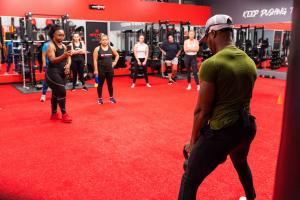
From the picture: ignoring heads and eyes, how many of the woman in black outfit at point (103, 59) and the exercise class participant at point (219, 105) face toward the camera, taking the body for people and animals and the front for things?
1

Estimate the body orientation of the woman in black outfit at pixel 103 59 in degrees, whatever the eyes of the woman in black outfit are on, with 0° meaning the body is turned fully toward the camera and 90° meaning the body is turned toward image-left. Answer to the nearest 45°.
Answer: approximately 0°

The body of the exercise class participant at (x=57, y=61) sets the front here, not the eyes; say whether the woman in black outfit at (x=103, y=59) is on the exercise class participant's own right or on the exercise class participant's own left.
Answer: on the exercise class participant's own left

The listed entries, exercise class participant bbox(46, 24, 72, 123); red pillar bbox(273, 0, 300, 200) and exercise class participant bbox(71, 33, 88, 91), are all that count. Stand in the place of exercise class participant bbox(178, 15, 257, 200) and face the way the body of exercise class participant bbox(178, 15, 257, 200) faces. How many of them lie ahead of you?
2

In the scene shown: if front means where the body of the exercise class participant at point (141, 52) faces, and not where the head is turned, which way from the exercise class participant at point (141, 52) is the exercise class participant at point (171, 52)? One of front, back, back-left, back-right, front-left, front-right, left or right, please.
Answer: back-left

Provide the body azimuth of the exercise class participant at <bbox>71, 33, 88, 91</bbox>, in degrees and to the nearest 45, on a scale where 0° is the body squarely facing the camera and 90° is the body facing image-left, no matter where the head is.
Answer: approximately 0°
